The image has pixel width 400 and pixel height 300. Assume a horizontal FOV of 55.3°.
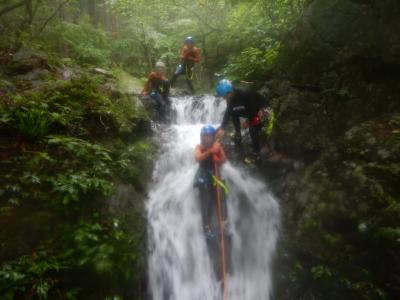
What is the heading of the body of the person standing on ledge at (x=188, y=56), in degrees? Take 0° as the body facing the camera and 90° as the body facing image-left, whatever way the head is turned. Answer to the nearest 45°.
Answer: approximately 0°

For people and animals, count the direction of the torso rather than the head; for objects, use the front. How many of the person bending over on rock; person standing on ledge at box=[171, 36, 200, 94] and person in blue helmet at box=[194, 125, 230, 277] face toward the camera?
2
